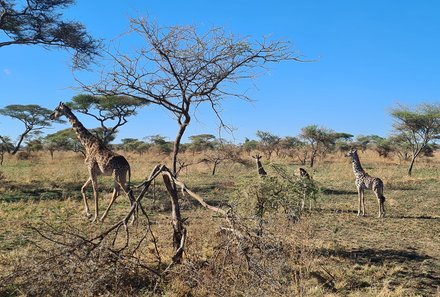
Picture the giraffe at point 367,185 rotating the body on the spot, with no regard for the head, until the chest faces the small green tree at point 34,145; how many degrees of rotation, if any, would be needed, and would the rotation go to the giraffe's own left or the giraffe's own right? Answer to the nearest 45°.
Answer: approximately 45° to the giraffe's own right

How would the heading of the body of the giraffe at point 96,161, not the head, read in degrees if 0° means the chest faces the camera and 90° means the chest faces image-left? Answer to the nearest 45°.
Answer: approximately 90°

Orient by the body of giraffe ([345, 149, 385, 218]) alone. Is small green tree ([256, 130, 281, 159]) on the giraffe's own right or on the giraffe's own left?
on the giraffe's own right

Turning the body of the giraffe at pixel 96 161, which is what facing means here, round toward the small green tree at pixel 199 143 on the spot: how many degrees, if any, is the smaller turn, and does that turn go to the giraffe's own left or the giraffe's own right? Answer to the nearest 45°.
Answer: approximately 90° to the giraffe's own right

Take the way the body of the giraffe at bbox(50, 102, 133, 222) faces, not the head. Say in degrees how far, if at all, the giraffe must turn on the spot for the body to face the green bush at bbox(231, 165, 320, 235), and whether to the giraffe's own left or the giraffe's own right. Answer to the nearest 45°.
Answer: approximately 135° to the giraffe's own left

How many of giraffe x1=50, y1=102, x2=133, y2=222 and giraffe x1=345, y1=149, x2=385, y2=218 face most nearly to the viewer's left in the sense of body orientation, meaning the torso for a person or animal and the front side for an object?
2

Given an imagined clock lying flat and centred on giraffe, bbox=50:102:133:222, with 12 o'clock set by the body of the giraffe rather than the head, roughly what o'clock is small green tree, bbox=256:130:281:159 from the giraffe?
The small green tree is roughly at 4 o'clock from the giraffe.

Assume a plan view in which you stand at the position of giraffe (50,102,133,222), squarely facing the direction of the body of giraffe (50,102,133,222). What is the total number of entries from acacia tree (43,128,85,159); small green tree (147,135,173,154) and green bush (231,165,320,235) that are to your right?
2

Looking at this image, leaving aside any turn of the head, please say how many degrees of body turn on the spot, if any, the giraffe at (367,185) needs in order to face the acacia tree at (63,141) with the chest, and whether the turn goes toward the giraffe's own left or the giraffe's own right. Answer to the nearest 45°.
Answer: approximately 45° to the giraffe's own right

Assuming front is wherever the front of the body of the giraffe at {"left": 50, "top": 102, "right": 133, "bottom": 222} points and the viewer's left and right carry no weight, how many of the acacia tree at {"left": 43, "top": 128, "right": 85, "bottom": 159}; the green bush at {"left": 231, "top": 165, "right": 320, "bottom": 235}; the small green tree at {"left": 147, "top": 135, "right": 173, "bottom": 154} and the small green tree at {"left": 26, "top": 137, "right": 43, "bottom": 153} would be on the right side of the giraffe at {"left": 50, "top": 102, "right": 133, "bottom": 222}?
3

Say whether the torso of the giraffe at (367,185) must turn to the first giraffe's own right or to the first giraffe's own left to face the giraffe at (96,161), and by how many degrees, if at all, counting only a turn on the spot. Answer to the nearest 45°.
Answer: approximately 45° to the first giraffe's own left

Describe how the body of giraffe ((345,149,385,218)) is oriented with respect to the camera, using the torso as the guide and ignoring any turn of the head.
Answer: to the viewer's left
